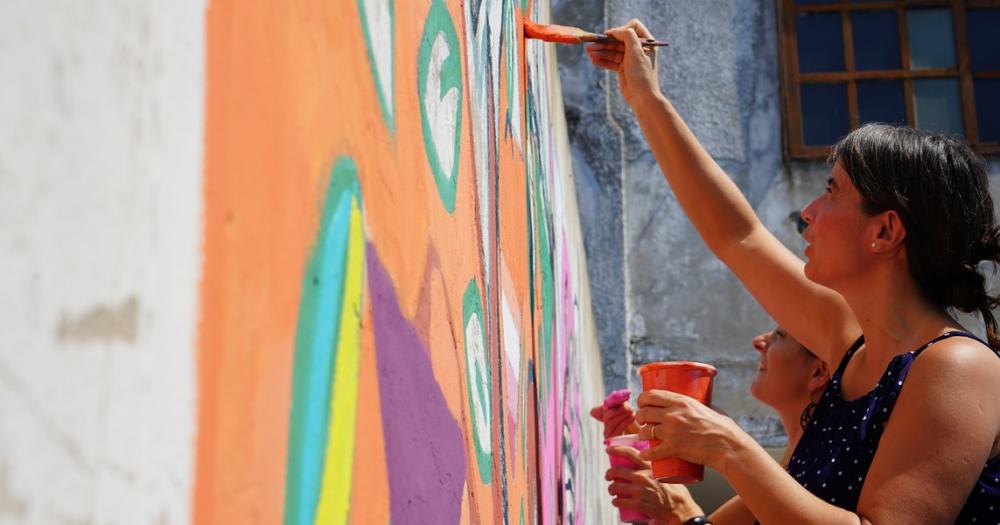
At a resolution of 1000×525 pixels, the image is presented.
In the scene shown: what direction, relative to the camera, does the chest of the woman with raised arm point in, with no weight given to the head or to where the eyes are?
to the viewer's left

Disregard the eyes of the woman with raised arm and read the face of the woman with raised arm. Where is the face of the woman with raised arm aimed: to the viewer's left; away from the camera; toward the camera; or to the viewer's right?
to the viewer's left

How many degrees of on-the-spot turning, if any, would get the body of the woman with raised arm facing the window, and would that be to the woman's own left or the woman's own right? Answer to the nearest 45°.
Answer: approximately 90° to the woman's own right
